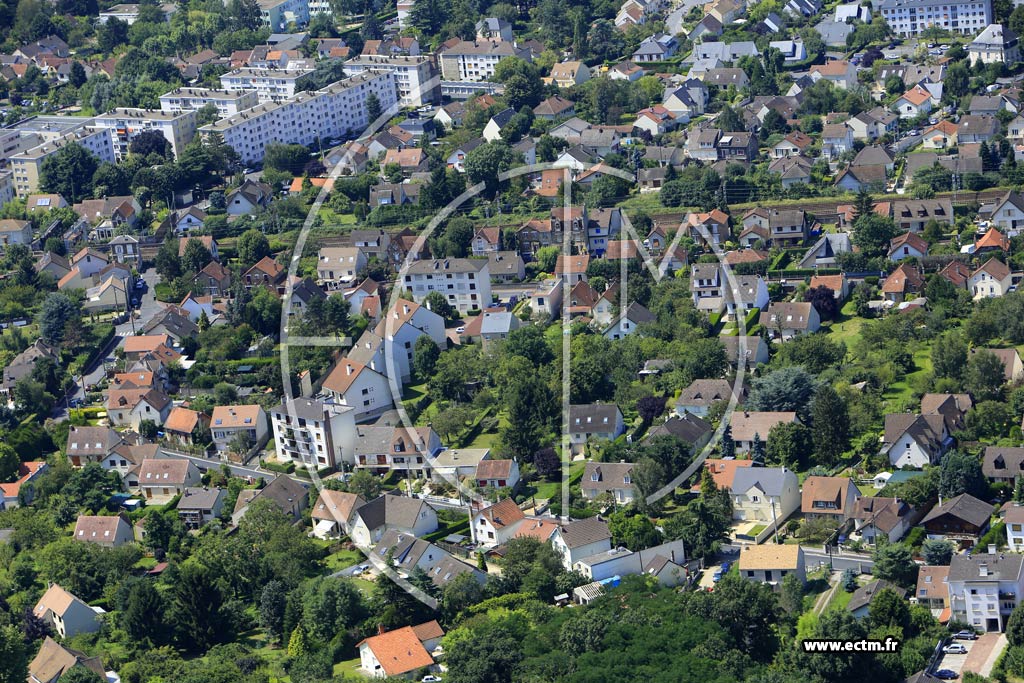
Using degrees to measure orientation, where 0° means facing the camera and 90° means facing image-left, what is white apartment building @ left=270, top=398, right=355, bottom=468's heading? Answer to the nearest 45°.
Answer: approximately 45°

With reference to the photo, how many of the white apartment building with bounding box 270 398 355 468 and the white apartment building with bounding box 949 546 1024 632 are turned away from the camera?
0

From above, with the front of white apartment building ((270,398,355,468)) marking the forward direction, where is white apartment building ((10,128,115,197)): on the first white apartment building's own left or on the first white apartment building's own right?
on the first white apartment building's own right

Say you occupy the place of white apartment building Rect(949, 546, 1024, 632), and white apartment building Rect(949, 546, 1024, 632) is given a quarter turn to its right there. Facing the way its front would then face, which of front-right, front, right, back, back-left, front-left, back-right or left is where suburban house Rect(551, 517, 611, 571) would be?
front

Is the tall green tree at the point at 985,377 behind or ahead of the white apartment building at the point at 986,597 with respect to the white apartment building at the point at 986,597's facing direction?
behind

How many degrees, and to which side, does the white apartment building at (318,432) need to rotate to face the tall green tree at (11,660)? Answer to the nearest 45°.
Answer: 0° — it already faces it

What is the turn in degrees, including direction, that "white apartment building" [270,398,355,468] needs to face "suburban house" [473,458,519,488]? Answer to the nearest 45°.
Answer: approximately 90° to its left

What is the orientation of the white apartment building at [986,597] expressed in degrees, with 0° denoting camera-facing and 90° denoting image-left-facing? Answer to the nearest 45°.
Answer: approximately 0°

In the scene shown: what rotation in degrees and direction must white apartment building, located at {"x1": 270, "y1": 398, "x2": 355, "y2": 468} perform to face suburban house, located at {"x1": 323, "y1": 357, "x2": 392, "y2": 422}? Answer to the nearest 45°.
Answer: approximately 180°

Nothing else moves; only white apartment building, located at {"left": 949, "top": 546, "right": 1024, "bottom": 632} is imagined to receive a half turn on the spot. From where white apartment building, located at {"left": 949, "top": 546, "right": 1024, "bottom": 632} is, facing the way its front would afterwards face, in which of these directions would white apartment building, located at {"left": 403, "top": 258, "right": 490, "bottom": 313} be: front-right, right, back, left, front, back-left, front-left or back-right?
front-left

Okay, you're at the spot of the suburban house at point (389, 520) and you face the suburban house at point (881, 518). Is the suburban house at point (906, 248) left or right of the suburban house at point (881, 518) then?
left

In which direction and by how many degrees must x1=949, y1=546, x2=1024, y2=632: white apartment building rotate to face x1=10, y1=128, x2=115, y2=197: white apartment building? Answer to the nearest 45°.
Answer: approximately 135° to its right

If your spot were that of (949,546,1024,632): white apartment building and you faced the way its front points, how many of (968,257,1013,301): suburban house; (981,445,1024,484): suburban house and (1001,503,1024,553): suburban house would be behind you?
3

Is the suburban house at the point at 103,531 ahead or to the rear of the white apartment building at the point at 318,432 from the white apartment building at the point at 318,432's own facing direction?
ahead
